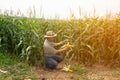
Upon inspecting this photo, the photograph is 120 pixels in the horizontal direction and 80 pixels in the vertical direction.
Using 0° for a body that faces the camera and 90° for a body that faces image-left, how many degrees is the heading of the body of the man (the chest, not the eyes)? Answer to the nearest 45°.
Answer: approximately 270°
